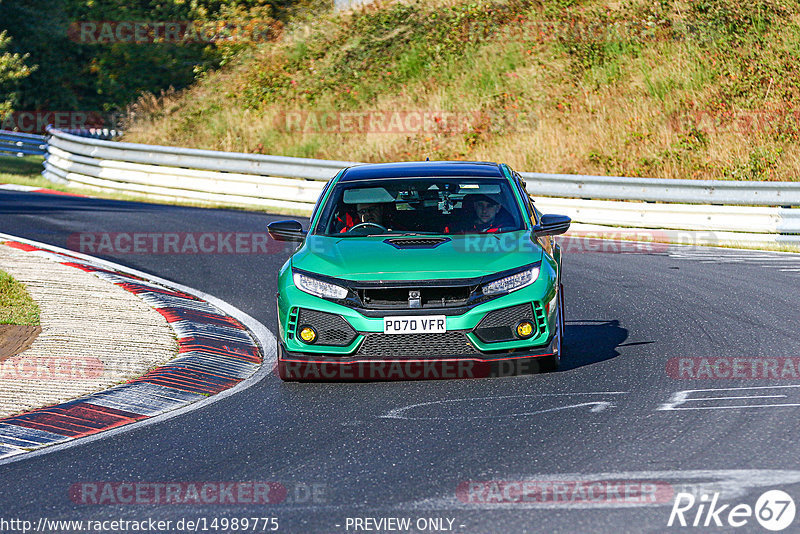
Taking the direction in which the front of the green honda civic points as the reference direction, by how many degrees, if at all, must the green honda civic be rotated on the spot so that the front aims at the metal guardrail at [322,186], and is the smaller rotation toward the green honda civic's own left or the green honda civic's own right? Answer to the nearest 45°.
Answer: approximately 180°

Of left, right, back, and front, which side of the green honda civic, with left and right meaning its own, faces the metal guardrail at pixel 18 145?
back

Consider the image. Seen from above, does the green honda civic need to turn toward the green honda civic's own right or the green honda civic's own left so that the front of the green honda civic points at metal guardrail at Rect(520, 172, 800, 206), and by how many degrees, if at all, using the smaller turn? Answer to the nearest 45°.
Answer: approximately 180°

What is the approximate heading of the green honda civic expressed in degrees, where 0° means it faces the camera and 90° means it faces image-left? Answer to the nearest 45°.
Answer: approximately 0°
